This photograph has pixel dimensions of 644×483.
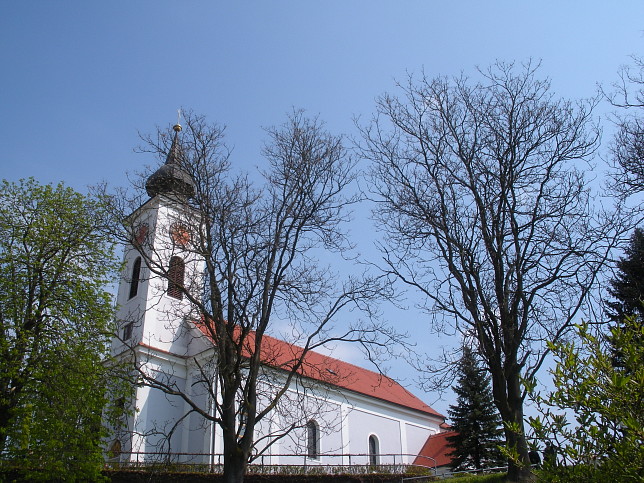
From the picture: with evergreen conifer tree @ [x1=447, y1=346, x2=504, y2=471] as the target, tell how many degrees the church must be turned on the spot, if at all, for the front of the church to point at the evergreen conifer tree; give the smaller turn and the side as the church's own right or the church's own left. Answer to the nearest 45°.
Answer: approximately 135° to the church's own left

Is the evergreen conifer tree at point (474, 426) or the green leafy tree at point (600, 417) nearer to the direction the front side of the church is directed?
the green leafy tree

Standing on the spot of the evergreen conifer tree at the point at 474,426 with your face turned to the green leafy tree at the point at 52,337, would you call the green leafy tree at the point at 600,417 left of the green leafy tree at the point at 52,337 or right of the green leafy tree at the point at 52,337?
left

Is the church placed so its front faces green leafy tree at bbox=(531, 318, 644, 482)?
no

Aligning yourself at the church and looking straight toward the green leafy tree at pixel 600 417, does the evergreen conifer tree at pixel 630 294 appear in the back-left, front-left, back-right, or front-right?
front-left

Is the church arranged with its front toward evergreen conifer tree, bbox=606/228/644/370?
no
